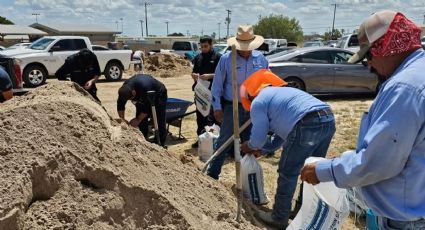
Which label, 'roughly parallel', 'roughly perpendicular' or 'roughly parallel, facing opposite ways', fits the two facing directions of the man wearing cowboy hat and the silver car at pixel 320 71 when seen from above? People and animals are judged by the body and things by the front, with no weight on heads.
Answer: roughly perpendicular

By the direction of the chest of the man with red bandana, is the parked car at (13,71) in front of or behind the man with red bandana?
in front

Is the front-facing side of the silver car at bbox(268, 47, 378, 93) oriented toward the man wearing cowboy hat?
no

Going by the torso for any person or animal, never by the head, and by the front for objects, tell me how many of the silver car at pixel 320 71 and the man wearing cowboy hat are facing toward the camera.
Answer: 1

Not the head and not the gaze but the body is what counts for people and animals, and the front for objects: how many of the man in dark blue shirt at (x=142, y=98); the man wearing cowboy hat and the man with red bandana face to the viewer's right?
0

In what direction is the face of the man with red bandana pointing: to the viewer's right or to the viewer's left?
to the viewer's left

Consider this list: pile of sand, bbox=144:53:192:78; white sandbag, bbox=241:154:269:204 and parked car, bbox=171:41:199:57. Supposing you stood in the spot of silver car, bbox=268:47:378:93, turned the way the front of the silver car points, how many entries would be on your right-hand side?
1

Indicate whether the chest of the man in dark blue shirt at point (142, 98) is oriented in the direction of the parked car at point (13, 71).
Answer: no

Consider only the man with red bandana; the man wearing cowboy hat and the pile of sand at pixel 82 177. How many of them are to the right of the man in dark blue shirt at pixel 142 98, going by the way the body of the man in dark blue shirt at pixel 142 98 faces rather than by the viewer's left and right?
0

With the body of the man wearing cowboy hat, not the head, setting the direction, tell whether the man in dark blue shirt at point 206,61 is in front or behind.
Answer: behind

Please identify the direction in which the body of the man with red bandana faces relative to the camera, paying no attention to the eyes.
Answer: to the viewer's left

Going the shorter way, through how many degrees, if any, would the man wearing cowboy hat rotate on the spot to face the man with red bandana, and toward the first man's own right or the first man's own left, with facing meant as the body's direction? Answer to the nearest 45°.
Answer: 0° — they already face them

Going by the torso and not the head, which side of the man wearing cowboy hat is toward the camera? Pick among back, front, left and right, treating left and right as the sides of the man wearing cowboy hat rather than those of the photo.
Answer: front
